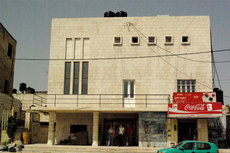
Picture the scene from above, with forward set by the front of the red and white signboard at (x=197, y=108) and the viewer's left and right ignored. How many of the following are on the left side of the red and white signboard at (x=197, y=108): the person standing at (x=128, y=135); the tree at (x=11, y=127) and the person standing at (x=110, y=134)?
0

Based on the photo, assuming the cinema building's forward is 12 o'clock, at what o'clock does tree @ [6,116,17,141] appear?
The tree is roughly at 3 o'clock from the cinema building.

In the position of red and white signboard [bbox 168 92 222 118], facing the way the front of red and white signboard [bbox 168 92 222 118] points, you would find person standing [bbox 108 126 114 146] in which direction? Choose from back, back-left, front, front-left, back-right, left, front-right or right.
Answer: right

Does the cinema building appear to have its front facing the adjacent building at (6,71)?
no

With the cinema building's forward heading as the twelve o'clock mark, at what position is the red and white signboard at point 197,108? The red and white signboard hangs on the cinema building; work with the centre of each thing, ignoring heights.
The red and white signboard is roughly at 10 o'clock from the cinema building.

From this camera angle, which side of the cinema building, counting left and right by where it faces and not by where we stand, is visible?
front

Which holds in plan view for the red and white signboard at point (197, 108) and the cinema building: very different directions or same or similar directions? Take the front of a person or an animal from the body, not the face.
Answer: same or similar directions

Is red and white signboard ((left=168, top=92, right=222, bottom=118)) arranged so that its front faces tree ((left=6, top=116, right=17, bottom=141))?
no

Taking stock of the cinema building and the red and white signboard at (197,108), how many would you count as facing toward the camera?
2
